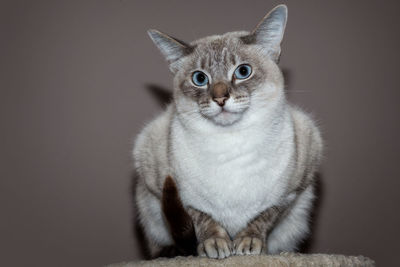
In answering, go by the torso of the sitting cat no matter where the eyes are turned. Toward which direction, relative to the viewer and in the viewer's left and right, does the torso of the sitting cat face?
facing the viewer
